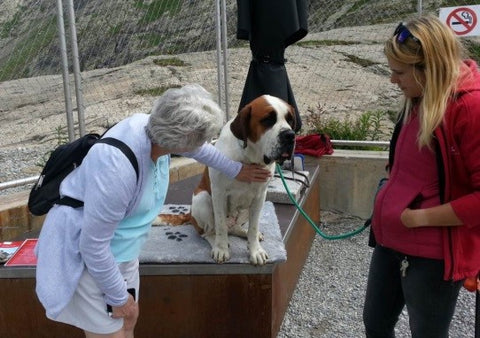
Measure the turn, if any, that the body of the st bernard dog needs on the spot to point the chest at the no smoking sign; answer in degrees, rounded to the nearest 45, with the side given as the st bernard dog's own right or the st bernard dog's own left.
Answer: approximately 90° to the st bernard dog's own left

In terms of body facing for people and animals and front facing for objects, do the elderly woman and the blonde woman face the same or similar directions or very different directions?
very different directions

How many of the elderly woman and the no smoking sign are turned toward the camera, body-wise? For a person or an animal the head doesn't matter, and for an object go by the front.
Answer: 1

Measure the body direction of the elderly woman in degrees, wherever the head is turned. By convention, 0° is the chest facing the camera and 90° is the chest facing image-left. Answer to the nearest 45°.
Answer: approximately 270°

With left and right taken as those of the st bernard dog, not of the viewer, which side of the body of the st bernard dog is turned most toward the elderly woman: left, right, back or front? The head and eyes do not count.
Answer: right

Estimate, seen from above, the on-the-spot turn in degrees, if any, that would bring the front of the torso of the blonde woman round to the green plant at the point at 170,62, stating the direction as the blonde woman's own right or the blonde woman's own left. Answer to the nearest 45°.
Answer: approximately 90° to the blonde woman's own right
